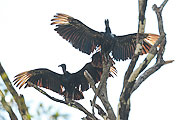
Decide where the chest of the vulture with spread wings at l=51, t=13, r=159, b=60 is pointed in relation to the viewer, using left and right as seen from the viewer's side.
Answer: facing the viewer
